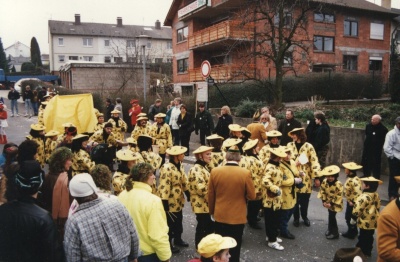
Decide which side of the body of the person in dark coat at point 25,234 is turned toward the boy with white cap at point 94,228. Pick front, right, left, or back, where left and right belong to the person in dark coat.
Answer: right

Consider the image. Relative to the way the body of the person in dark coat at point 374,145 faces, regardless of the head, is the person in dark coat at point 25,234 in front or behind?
in front

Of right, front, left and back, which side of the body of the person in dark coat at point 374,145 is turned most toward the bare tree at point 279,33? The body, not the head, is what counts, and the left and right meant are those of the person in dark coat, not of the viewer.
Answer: right

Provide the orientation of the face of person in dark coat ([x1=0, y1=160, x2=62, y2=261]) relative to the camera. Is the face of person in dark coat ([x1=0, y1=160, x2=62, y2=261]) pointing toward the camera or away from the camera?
away from the camera

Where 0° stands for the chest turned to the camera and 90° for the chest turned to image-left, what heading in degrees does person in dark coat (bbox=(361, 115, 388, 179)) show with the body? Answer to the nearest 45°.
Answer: approximately 45°

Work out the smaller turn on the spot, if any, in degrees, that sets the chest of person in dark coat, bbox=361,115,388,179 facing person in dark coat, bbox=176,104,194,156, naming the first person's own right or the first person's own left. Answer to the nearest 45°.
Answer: approximately 45° to the first person's own right

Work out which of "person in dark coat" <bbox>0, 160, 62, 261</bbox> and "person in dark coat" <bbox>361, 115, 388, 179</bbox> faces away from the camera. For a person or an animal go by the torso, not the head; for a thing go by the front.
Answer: "person in dark coat" <bbox>0, 160, 62, 261</bbox>

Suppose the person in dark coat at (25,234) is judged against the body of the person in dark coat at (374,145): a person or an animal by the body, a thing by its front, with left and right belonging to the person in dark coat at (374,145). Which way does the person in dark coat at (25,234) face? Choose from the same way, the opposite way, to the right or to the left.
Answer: to the right

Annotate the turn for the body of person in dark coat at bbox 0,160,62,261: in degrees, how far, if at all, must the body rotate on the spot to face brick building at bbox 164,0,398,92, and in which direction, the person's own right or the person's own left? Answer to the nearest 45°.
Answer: approximately 45° to the person's own right

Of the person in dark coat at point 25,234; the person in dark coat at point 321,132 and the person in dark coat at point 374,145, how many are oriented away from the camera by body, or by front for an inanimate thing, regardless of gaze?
1

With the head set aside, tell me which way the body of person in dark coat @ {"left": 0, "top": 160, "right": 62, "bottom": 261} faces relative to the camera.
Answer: away from the camera
